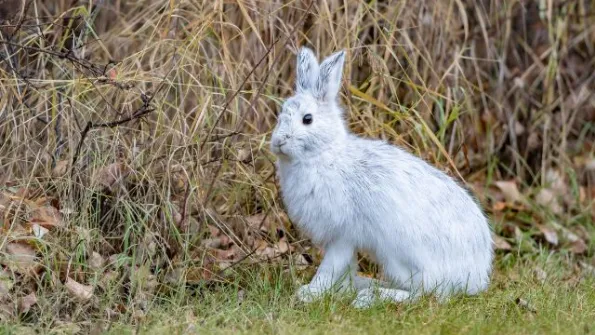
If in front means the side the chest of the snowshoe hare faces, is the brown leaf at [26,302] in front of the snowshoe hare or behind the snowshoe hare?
in front

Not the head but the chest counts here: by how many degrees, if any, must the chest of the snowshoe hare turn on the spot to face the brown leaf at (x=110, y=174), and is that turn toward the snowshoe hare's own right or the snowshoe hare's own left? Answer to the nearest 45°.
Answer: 0° — it already faces it

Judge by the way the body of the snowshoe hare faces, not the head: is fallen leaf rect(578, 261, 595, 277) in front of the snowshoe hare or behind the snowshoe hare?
behind

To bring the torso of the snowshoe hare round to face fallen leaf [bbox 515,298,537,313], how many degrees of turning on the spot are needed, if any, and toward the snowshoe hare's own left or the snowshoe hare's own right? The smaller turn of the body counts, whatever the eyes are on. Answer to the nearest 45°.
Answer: approximately 180°

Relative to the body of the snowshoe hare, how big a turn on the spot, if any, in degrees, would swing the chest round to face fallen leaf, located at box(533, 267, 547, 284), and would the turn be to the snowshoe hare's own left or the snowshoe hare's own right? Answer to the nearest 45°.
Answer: approximately 135° to the snowshoe hare's own right

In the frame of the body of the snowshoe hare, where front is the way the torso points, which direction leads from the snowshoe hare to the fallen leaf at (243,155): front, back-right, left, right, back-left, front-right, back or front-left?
front-right

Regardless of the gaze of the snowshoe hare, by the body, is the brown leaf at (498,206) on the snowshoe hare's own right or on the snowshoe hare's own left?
on the snowshoe hare's own right

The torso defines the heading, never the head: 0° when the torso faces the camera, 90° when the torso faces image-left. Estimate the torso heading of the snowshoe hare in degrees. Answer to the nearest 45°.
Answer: approximately 90°

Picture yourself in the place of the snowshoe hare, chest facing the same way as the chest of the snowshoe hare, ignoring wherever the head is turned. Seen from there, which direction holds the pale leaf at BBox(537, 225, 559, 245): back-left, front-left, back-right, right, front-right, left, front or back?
back-right

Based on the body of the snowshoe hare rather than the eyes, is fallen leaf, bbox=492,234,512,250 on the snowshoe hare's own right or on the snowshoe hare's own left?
on the snowshoe hare's own right

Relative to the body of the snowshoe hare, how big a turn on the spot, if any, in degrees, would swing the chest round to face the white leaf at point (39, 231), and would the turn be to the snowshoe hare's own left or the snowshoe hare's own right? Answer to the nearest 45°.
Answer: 0° — it already faces it

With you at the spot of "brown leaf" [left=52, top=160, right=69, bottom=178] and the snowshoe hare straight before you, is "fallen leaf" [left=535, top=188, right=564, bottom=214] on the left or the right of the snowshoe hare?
left

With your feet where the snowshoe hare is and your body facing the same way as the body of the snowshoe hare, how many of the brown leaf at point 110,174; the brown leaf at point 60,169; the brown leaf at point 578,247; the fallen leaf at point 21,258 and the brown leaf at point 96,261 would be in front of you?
4

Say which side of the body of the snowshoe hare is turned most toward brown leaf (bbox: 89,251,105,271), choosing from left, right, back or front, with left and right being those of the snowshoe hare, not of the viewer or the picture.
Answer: front
